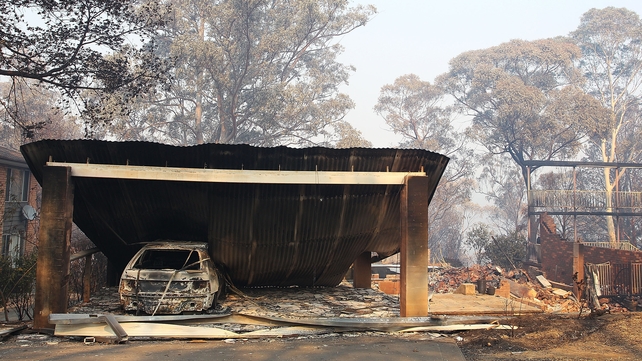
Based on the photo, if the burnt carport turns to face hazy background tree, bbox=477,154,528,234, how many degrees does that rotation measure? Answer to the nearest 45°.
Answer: approximately 135° to its left

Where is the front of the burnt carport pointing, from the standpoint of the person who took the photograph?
facing the viewer

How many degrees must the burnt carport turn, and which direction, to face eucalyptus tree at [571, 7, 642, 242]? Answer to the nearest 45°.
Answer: approximately 135° to its left

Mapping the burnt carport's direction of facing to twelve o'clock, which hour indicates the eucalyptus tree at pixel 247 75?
The eucalyptus tree is roughly at 6 o'clock from the burnt carport.
